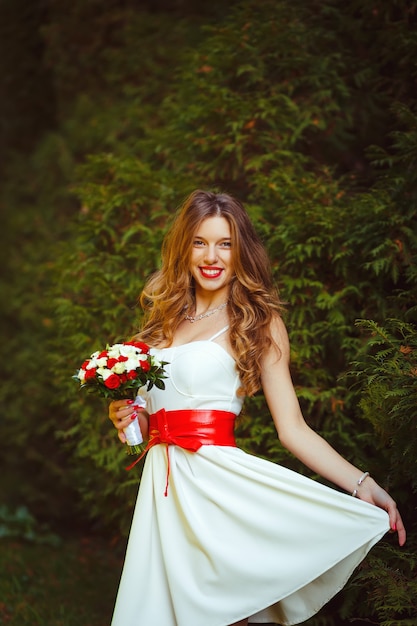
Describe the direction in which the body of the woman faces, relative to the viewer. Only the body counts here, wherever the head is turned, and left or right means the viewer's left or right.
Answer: facing the viewer and to the left of the viewer

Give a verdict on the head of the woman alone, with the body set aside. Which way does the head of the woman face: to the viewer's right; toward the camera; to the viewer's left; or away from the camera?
toward the camera
